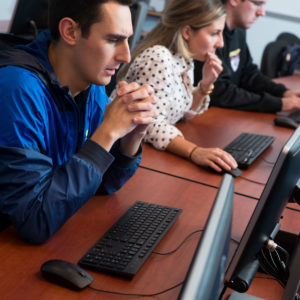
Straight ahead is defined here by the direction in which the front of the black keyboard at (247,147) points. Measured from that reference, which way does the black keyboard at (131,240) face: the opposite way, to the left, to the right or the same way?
the same way

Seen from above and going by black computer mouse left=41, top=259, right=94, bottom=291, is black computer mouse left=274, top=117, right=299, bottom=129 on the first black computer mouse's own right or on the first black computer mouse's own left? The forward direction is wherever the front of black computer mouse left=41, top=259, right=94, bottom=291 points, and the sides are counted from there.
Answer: on the first black computer mouse's own left

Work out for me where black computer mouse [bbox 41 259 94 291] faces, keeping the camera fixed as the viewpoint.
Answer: facing the viewer and to the right of the viewer

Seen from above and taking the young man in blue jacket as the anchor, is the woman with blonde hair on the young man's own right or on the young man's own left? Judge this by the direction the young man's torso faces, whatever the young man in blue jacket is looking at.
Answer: on the young man's own left

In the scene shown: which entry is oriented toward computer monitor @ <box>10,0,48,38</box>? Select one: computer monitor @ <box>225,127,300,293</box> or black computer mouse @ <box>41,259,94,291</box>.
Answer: computer monitor @ <box>225,127,300,293</box>

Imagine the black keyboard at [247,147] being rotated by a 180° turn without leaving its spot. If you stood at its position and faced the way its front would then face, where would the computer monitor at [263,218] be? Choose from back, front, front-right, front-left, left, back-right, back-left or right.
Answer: front-right

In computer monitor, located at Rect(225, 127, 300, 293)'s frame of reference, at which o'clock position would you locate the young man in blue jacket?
The young man in blue jacket is roughly at 11 o'clock from the computer monitor.

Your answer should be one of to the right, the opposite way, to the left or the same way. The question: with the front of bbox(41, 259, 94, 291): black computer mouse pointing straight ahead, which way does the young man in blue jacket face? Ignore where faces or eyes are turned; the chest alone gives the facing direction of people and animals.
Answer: the same way

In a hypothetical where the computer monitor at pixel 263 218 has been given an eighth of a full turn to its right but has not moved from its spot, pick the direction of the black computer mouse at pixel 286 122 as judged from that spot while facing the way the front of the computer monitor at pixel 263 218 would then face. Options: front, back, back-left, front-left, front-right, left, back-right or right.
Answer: front

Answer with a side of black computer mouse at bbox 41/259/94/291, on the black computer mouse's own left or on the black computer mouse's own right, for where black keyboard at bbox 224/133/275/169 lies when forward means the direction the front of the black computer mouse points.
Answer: on the black computer mouse's own left

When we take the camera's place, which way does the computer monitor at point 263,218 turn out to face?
facing away from the viewer and to the left of the viewer

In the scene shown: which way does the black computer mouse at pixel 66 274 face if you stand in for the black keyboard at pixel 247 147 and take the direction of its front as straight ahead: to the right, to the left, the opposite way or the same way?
the opposite way

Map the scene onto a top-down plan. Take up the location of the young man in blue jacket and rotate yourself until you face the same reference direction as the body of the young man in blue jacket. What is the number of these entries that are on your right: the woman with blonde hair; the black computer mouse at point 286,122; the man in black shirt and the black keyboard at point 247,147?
0

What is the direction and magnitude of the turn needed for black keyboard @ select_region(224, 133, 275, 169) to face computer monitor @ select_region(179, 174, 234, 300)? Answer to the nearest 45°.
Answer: approximately 135° to its left

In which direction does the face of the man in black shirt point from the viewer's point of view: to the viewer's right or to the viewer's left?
to the viewer's right

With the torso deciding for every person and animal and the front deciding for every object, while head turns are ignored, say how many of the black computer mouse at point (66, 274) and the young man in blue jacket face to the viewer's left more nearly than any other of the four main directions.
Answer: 0

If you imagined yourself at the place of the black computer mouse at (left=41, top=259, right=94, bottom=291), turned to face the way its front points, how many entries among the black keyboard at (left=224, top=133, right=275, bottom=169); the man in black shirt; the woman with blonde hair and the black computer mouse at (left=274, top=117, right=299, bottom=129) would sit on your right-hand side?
0

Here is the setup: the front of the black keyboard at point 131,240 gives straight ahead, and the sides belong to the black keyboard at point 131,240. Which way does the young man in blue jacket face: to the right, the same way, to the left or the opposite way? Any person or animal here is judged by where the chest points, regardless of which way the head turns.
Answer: the opposite way

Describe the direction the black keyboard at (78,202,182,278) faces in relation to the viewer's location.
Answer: facing away from the viewer and to the left of the viewer
